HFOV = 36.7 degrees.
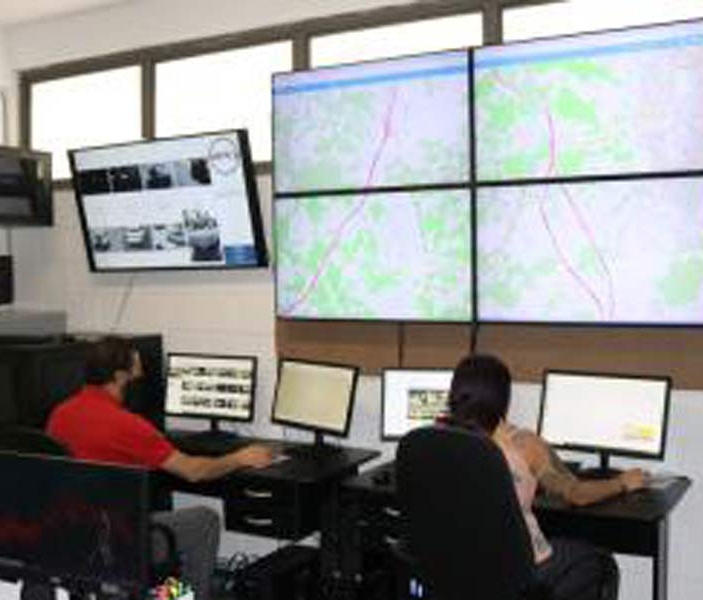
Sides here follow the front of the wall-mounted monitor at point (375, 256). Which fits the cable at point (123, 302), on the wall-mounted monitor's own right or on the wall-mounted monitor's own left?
on the wall-mounted monitor's own right

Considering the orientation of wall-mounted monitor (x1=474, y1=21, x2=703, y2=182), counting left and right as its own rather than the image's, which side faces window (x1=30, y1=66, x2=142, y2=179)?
right

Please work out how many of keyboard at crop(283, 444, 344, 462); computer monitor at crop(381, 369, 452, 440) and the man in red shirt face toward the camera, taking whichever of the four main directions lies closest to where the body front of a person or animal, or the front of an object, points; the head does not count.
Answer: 2

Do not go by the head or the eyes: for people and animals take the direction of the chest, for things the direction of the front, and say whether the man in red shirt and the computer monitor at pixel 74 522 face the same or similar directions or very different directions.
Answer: very different directions

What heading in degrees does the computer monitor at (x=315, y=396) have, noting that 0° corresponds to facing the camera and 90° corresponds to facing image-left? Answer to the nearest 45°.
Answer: approximately 45°

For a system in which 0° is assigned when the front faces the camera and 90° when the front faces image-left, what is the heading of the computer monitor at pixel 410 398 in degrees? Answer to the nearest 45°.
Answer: approximately 0°

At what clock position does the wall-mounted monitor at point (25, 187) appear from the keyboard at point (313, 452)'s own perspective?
The wall-mounted monitor is roughly at 4 o'clock from the keyboard.

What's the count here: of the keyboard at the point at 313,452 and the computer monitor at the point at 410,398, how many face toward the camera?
2

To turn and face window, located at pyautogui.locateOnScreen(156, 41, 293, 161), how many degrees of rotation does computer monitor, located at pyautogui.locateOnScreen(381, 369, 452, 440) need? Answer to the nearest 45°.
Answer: approximately 135° to its right

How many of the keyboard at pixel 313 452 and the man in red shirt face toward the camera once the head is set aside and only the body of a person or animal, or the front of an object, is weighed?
1
